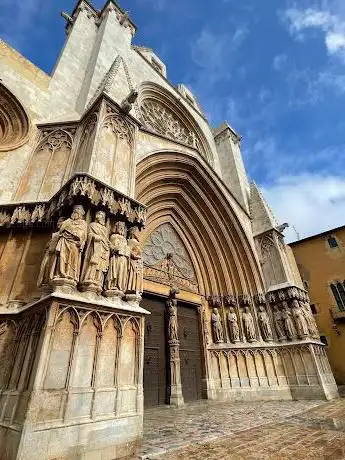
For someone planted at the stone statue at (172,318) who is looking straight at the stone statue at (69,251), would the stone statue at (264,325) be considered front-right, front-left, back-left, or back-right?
back-left

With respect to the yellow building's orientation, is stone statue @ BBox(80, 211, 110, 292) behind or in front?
in front

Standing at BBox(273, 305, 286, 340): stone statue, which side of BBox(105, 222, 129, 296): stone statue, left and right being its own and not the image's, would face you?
left

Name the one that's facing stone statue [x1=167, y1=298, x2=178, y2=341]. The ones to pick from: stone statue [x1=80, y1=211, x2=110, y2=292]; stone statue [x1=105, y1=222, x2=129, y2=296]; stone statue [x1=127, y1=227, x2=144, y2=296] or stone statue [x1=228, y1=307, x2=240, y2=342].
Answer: stone statue [x1=228, y1=307, x2=240, y2=342]

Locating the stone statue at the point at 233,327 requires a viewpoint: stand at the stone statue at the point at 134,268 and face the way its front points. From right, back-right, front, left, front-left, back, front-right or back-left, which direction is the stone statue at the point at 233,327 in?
left

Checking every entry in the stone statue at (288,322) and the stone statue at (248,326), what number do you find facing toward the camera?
2

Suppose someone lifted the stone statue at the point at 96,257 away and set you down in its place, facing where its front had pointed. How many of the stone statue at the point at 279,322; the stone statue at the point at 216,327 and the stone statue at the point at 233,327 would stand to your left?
3

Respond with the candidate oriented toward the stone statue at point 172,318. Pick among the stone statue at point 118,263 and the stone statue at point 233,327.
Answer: the stone statue at point 233,327

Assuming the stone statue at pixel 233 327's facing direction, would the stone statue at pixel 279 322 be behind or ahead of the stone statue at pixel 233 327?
behind

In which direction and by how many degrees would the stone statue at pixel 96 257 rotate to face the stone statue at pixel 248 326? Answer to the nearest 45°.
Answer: approximately 90° to its left

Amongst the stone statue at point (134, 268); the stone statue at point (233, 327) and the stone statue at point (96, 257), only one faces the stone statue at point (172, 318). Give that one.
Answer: the stone statue at point (233, 327)
